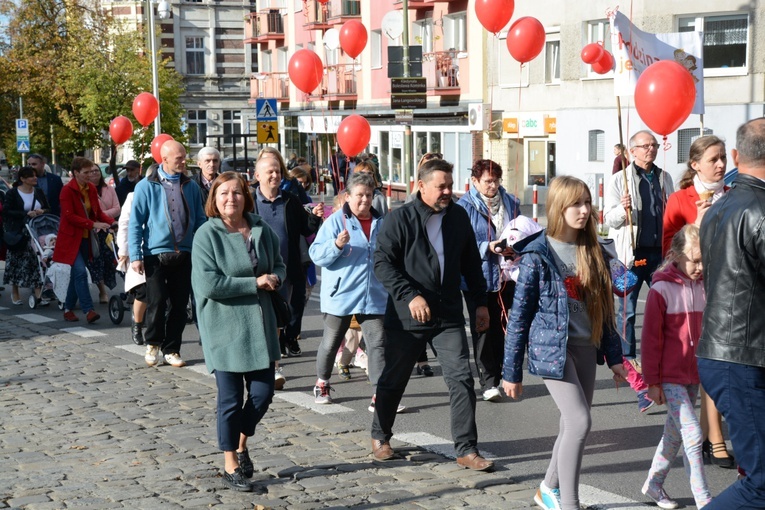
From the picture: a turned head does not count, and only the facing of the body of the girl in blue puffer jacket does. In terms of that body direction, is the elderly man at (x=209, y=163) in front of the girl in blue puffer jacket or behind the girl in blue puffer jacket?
behind

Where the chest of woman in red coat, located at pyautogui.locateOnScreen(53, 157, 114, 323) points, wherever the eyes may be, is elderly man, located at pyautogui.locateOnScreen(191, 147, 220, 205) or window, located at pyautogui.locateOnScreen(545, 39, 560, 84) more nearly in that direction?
the elderly man

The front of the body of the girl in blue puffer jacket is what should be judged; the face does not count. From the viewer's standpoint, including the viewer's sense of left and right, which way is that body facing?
facing the viewer and to the right of the viewer

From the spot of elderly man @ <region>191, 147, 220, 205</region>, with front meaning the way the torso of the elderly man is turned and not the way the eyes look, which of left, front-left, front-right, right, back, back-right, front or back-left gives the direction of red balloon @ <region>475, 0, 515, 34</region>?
left

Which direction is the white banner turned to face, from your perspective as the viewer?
facing the viewer

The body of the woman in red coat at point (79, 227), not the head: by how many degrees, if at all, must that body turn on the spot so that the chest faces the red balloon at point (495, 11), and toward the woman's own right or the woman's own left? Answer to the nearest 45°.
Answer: approximately 45° to the woman's own left

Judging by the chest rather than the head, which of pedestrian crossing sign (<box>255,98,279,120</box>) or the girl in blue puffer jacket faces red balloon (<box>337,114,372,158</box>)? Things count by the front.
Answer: the pedestrian crossing sign

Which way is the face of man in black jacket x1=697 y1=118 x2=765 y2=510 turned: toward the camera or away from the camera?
away from the camera

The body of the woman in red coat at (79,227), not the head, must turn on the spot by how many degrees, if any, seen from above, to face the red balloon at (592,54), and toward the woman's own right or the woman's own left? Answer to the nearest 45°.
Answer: approximately 90° to the woman's own left

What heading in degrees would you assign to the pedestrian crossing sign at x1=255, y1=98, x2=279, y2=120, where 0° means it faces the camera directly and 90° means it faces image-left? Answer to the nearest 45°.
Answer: approximately 0°

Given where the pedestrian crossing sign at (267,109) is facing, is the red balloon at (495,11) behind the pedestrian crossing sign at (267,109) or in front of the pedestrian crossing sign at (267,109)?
in front

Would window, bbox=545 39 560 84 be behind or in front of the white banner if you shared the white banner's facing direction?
behind
